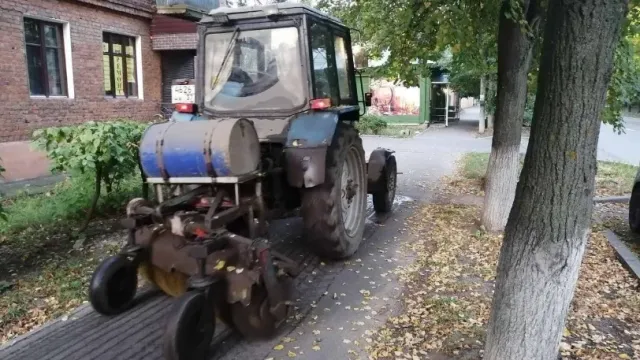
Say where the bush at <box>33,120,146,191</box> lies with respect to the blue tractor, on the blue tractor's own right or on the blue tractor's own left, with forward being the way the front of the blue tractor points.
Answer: on the blue tractor's own left

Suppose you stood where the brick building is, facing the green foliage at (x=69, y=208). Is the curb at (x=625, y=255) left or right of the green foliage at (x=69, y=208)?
left

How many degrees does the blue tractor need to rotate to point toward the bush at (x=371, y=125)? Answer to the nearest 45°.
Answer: approximately 45° to its left

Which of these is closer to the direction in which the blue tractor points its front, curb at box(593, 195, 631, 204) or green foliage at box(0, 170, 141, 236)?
the curb

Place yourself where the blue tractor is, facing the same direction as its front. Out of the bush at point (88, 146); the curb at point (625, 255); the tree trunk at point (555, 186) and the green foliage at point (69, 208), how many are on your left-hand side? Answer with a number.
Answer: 2

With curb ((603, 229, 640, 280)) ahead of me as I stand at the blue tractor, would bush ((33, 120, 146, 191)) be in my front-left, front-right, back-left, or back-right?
back-left

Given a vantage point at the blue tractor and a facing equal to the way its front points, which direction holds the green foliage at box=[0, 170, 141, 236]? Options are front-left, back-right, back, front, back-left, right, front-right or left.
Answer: left

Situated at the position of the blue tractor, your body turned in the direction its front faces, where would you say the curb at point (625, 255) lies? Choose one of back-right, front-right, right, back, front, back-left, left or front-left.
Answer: front-right

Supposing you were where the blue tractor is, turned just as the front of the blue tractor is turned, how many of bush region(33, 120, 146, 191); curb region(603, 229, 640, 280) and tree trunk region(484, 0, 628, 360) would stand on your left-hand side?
1

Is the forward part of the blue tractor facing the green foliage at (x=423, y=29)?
yes

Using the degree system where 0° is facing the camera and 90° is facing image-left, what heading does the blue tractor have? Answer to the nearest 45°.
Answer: approximately 225°

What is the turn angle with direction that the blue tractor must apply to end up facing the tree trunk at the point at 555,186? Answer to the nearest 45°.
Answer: approximately 90° to its right
